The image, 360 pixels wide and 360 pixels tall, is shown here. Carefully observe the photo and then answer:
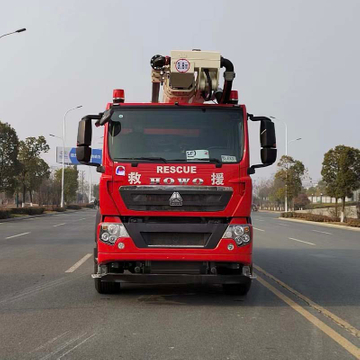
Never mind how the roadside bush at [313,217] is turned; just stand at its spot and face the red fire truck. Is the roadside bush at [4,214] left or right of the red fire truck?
right

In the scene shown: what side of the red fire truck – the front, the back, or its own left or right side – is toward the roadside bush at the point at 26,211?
back

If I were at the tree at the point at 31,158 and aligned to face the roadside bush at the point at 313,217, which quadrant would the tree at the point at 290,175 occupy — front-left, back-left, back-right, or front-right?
front-left

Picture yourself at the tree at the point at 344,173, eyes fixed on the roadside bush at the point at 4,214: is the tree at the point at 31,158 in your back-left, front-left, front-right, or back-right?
front-right

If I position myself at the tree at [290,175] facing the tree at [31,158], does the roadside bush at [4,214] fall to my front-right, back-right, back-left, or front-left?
front-left

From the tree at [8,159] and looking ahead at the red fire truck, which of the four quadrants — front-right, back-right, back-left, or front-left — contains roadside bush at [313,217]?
front-left

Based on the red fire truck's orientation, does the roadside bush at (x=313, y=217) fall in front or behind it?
behind

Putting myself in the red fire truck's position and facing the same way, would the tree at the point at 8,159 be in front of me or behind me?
behind

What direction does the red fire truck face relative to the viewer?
toward the camera

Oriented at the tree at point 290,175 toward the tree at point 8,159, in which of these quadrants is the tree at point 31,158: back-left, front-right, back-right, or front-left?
front-right

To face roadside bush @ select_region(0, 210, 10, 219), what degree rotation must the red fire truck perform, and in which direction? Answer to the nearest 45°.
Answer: approximately 135° to its right
